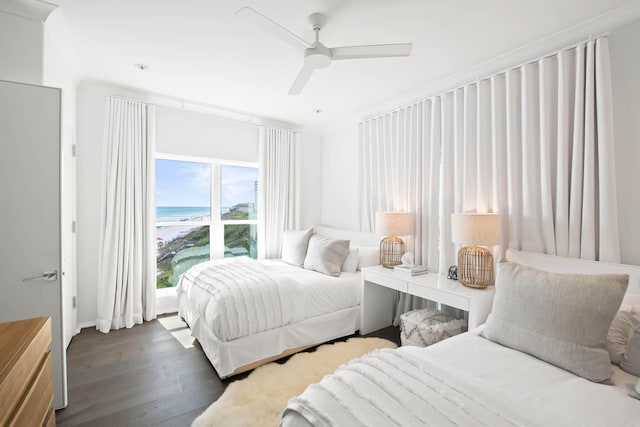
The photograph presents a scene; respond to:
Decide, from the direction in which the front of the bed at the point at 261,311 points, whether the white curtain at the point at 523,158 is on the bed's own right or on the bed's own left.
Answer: on the bed's own left

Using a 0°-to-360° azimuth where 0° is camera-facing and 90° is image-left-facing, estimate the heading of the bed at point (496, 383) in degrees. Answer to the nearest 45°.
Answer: approximately 45°

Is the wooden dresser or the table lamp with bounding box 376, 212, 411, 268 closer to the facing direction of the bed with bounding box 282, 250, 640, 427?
the wooden dresser

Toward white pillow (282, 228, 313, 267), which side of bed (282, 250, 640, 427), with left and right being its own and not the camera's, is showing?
right

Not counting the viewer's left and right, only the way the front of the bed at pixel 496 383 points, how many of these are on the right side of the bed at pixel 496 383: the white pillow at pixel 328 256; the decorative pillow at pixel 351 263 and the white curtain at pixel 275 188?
3

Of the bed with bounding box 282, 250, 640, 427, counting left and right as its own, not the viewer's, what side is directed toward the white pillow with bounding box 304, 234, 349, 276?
right

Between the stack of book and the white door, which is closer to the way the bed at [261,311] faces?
the white door

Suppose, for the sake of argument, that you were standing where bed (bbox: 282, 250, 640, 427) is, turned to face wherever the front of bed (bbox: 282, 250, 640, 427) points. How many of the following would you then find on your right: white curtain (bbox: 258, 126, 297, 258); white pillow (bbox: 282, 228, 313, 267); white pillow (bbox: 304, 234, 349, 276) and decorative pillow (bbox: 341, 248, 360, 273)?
4
